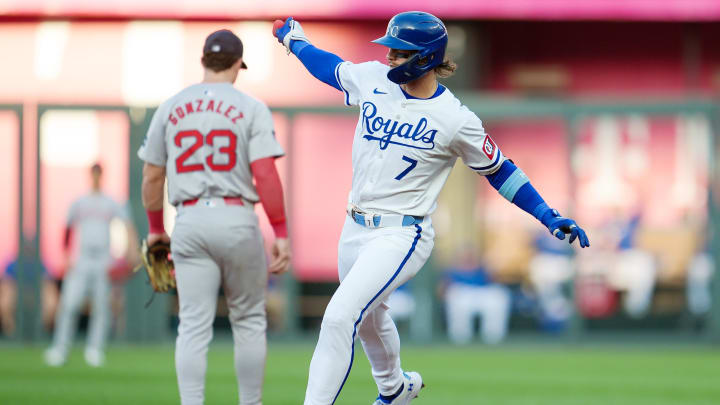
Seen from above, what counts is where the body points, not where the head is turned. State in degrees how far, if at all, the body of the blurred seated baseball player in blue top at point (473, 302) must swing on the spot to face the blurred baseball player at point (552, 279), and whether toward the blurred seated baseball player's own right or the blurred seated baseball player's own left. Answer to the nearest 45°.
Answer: approximately 90° to the blurred seated baseball player's own left

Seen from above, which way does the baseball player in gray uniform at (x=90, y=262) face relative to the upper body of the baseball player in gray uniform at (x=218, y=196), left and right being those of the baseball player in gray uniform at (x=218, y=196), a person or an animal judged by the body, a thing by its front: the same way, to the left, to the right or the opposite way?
the opposite way

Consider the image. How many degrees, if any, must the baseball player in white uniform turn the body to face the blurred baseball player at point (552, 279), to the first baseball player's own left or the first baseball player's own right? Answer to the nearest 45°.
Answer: approximately 135° to the first baseball player's own right

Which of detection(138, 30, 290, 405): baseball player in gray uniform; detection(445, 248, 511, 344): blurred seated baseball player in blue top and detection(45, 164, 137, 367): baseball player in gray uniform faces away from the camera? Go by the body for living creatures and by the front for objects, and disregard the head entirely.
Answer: detection(138, 30, 290, 405): baseball player in gray uniform

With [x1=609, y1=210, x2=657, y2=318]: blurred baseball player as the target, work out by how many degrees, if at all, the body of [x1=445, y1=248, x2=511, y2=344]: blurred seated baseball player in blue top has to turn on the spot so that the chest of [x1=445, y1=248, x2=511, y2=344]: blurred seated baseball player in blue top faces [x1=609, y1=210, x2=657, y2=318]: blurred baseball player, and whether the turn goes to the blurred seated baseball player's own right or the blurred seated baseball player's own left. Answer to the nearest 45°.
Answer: approximately 90° to the blurred seated baseball player's own left

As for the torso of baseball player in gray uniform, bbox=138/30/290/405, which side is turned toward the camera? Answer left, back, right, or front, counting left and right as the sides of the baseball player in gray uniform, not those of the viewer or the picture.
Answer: back

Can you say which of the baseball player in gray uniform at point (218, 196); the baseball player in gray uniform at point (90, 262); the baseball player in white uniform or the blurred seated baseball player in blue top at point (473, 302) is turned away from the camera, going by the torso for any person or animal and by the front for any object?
the baseball player in gray uniform at point (218, 196)

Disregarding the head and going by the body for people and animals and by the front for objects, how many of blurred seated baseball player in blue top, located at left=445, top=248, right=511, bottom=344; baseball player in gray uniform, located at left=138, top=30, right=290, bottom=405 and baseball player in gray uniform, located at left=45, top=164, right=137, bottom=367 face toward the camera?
2

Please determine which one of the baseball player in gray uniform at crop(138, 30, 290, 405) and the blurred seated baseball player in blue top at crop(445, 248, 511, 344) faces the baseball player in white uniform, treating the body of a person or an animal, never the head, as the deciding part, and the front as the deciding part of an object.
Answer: the blurred seated baseball player in blue top

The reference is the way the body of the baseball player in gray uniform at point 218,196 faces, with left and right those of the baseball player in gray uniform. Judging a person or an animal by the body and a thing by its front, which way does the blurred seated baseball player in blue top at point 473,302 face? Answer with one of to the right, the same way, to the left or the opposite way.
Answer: the opposite way

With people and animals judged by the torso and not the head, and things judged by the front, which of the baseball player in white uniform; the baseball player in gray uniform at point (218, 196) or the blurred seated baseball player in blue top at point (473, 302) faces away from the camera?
the baseball player in gray uniform

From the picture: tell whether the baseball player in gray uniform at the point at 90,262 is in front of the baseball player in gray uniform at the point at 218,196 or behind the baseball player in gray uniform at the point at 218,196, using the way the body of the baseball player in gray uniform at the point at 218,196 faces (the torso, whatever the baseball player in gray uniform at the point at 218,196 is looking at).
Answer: in front

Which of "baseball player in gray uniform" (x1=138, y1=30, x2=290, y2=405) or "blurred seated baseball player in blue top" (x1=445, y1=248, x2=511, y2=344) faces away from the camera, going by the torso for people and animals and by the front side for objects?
the baseball player in gray uniform
